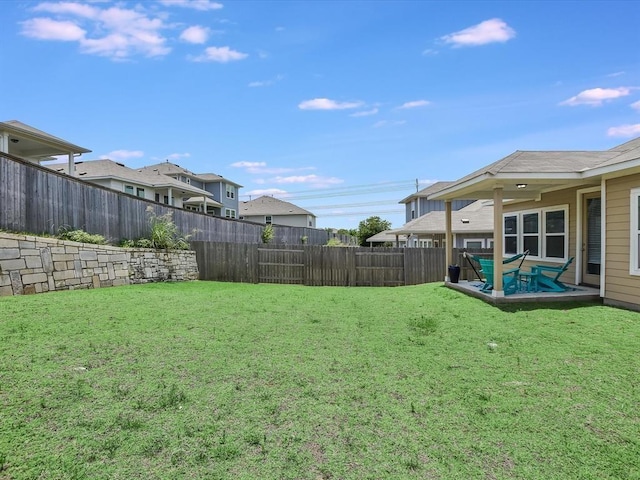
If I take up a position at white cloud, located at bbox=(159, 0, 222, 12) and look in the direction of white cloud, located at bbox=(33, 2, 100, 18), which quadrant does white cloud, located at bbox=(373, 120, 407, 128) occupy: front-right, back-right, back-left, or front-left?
back-right

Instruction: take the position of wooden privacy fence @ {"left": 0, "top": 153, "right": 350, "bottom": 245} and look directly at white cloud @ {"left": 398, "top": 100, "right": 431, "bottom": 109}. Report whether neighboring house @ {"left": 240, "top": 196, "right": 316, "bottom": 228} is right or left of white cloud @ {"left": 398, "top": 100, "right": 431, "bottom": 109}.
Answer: left

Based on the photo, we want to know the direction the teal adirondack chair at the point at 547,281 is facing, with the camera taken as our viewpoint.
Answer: facing to the left of the viewer

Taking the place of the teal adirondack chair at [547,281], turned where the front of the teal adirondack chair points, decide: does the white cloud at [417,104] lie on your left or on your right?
on your right
